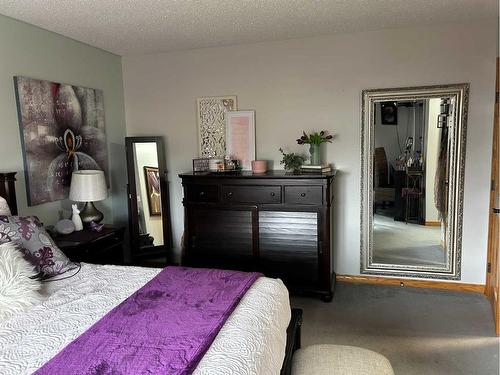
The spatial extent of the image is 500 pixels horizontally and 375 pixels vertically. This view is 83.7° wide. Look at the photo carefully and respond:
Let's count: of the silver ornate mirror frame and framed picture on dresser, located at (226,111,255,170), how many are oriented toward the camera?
2

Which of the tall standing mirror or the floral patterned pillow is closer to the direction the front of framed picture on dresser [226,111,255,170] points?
the floral patterned pillow

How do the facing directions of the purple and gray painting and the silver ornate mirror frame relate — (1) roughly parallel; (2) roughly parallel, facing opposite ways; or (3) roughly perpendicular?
roughly perpendicular

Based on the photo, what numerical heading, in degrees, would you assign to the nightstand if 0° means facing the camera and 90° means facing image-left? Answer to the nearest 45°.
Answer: approximately 315°

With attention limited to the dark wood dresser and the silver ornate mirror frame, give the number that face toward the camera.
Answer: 2
